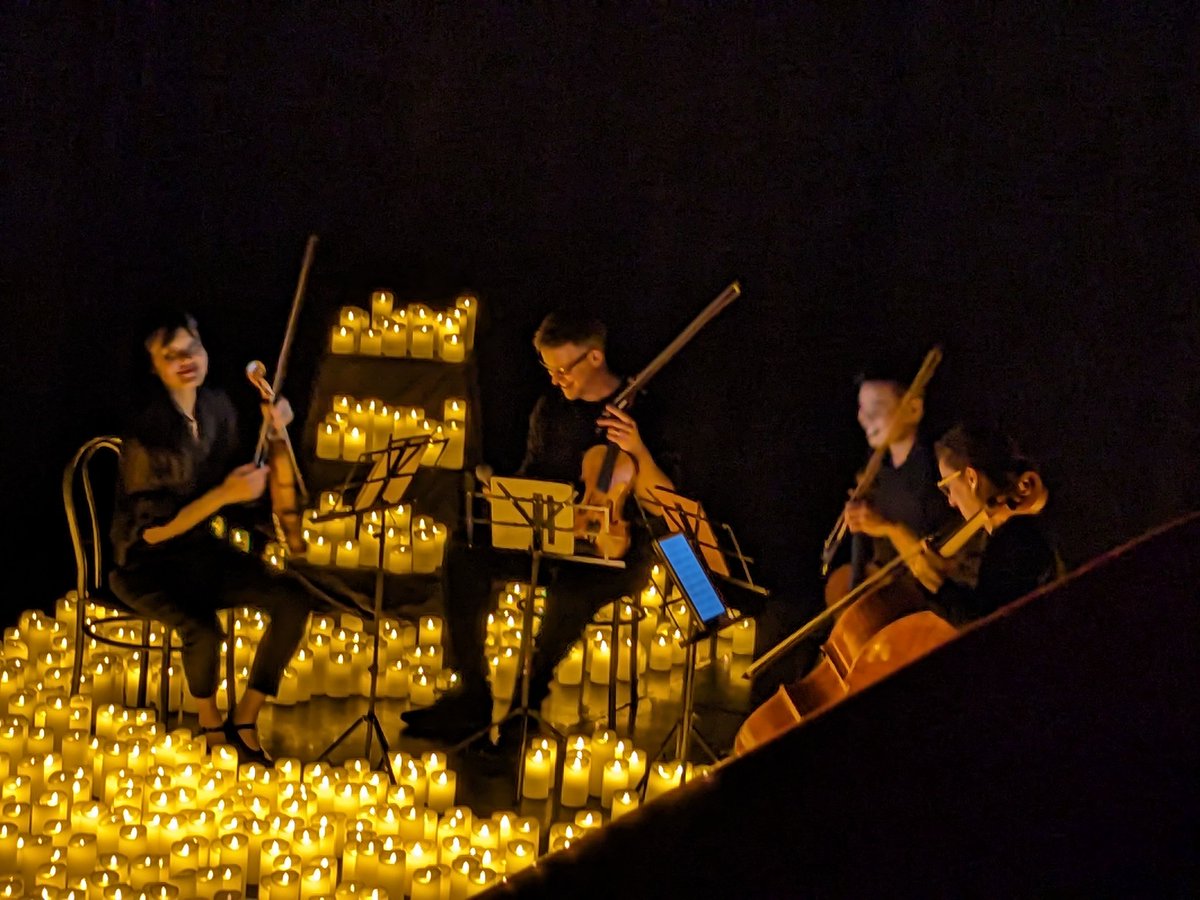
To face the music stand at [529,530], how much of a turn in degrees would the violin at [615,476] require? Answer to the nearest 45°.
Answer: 0° — it already faces it

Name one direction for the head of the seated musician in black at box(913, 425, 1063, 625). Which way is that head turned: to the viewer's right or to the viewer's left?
to the viewer's left

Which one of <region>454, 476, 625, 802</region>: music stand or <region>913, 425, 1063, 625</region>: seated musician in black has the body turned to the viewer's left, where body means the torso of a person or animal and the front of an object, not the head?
the seated musician in black

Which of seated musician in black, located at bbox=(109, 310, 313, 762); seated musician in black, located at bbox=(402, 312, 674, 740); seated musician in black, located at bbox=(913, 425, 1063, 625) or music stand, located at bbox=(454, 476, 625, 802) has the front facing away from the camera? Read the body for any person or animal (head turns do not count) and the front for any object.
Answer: the music stand

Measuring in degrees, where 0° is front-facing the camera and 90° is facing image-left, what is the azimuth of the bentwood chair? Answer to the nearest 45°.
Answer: approximately 315°

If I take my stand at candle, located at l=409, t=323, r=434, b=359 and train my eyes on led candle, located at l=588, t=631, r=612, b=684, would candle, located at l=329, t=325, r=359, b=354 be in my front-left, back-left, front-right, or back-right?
back-right

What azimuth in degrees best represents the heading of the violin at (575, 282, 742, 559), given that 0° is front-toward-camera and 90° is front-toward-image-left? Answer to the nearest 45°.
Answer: approximately 0°

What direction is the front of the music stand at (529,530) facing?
away from the camera
